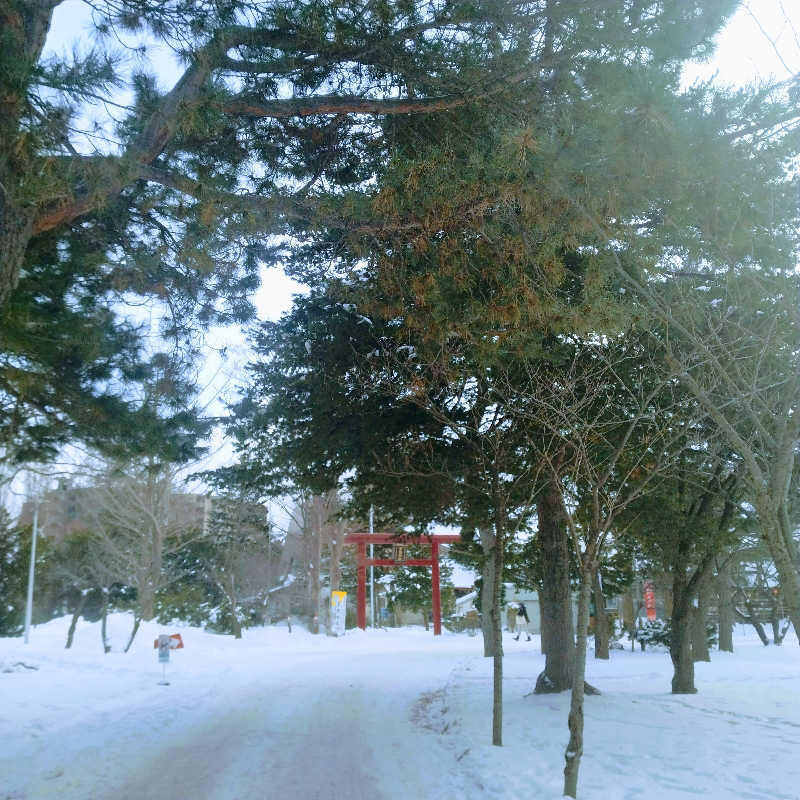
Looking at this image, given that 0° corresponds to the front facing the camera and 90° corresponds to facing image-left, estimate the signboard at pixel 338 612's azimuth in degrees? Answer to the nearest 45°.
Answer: approximately 0°

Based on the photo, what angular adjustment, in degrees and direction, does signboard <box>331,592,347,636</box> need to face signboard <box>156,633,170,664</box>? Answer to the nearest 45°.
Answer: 0° — it already faces it

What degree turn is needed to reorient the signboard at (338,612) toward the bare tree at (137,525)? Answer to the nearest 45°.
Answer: approximately 45° to its right

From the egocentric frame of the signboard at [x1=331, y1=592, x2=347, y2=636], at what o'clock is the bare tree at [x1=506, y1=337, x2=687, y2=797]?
The bare tree is roughly at 12 o'clock from the signboard.

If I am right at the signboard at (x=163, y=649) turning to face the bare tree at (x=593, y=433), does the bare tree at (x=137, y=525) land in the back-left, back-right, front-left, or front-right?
back-left
